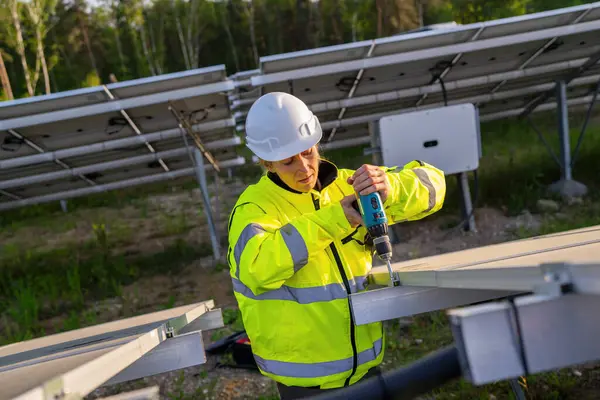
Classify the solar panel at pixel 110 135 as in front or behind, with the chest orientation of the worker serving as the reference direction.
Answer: behind

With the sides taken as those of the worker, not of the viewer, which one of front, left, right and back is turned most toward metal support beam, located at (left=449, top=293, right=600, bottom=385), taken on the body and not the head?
front

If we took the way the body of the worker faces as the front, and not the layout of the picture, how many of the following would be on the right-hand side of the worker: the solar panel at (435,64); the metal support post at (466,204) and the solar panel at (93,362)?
1

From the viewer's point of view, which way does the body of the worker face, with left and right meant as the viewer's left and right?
facing the viewer and to the right of the viewer

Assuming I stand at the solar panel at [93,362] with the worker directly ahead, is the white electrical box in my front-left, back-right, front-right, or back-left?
front-left

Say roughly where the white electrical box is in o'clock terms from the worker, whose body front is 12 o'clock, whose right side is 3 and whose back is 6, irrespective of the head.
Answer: The white electrical box is roughly at 8 o'clock from the worker.

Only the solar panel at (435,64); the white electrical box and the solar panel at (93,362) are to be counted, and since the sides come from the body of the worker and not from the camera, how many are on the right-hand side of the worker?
1

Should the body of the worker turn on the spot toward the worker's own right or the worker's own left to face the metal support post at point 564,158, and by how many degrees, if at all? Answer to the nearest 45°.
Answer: approximately 90° to the worker's own left
